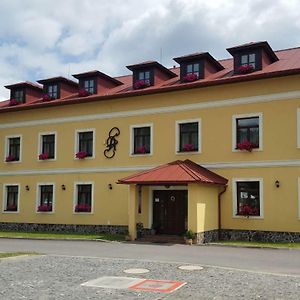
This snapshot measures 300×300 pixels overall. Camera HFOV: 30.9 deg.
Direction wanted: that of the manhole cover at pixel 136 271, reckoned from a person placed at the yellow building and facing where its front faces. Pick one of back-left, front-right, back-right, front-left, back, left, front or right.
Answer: front-left

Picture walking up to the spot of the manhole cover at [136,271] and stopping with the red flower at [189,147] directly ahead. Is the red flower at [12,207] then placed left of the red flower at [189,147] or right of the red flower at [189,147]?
left

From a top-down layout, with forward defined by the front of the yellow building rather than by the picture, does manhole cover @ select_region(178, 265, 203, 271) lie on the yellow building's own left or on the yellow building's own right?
on the yellow building's own left

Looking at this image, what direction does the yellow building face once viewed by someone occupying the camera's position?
facing the viewer and to the left of the viewer
